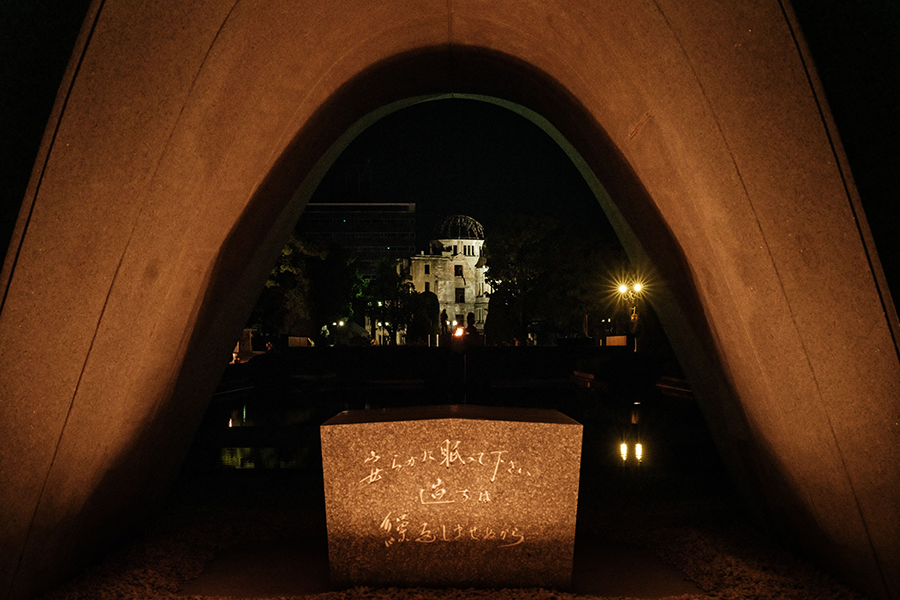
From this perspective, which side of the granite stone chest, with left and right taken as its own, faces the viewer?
front

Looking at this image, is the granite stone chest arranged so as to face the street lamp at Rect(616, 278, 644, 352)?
no
